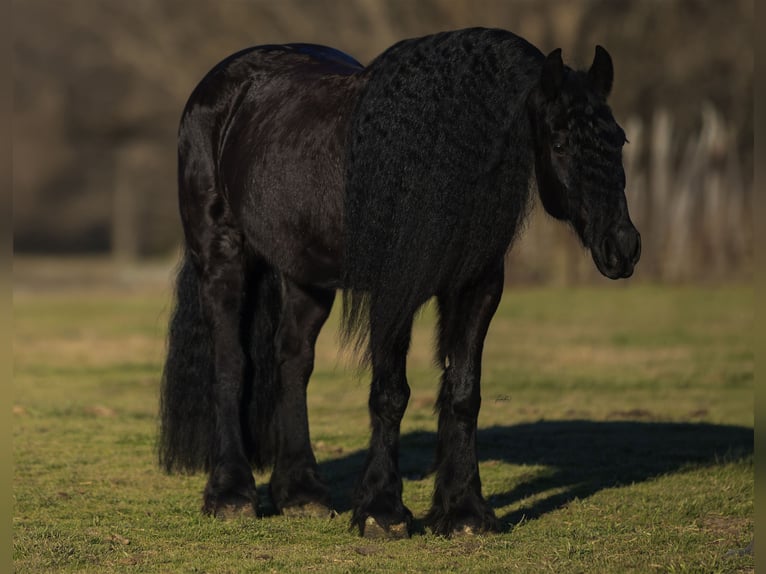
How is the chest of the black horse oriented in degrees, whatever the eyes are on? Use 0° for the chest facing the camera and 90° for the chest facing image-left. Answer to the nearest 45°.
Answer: approximately 315°
